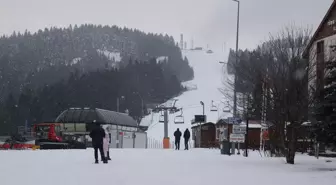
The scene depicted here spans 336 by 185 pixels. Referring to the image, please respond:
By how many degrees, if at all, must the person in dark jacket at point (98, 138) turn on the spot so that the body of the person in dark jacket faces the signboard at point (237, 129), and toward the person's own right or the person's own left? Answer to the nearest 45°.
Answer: approximately 45° to the person's own right

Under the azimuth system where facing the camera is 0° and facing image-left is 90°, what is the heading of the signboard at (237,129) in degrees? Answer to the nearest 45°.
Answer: approximately 0°

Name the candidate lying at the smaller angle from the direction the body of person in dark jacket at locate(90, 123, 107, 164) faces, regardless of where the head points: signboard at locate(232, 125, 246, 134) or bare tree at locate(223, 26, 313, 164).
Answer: the signboard

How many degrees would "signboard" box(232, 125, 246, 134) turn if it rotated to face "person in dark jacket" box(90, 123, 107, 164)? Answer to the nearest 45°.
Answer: approximately 45° to its right

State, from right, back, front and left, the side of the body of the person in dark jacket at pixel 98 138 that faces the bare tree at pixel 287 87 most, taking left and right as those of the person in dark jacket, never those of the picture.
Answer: right

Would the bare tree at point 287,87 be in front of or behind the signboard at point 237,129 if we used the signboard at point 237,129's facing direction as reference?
in front

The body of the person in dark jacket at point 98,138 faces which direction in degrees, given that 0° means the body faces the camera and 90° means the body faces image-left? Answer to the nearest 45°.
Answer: approximately 180°

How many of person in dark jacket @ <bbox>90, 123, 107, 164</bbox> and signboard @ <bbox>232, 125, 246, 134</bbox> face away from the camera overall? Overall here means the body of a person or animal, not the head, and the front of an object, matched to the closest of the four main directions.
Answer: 1

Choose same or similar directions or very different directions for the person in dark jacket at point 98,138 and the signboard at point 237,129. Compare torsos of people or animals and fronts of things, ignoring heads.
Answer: very different directions

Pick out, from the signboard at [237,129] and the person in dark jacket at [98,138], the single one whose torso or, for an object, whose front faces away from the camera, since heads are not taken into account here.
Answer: the person in dark jacket
